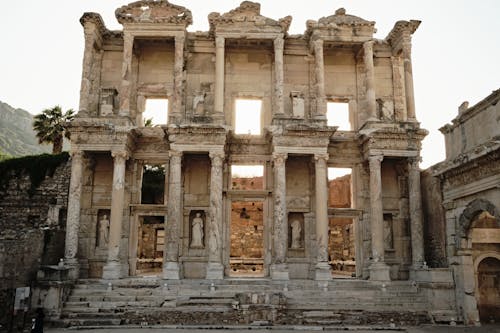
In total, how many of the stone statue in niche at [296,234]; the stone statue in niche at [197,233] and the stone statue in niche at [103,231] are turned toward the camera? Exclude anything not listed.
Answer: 3

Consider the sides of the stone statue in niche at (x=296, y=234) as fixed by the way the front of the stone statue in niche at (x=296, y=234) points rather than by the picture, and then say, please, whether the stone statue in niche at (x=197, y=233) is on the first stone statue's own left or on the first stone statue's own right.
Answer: on the first stone statue's own right

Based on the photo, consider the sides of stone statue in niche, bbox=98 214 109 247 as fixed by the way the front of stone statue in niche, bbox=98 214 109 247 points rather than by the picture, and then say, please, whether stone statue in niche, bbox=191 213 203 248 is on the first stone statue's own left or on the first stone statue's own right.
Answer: on the first stone statue's own left

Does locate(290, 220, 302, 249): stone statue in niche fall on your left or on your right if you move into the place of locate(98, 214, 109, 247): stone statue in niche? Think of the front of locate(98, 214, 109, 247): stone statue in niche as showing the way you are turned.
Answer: on your left

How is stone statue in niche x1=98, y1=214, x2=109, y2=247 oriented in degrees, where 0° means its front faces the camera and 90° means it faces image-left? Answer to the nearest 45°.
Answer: approximately 0°

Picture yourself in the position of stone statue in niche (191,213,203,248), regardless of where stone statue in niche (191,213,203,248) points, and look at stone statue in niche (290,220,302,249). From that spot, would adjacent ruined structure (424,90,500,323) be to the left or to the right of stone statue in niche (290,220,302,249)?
right

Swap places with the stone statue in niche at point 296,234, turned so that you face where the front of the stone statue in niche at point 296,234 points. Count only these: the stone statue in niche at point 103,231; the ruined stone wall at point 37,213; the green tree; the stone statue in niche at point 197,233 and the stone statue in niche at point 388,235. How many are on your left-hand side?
1

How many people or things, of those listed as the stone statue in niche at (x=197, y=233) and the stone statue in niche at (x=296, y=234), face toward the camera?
2

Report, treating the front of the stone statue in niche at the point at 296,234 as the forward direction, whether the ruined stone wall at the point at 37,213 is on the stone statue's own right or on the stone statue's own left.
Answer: on the stone statue's own right

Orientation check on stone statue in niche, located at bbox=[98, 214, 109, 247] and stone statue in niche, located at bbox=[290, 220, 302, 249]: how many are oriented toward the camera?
2

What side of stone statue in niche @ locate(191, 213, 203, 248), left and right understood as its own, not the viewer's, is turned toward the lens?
front

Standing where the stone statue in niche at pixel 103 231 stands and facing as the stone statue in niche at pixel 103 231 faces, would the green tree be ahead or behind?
behind

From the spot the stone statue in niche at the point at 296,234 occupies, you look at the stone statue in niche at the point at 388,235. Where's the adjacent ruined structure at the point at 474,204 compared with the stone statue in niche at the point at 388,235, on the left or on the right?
right

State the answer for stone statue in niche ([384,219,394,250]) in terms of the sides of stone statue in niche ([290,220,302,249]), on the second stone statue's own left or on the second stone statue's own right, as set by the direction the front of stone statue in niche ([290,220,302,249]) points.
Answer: on the second stone statue's own left

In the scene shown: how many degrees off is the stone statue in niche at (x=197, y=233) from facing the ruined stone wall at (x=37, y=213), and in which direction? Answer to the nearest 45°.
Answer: approximately 90° to its right

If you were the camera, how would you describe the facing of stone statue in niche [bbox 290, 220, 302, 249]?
facing the viewer

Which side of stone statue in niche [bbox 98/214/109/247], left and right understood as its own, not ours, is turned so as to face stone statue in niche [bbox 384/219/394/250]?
left
